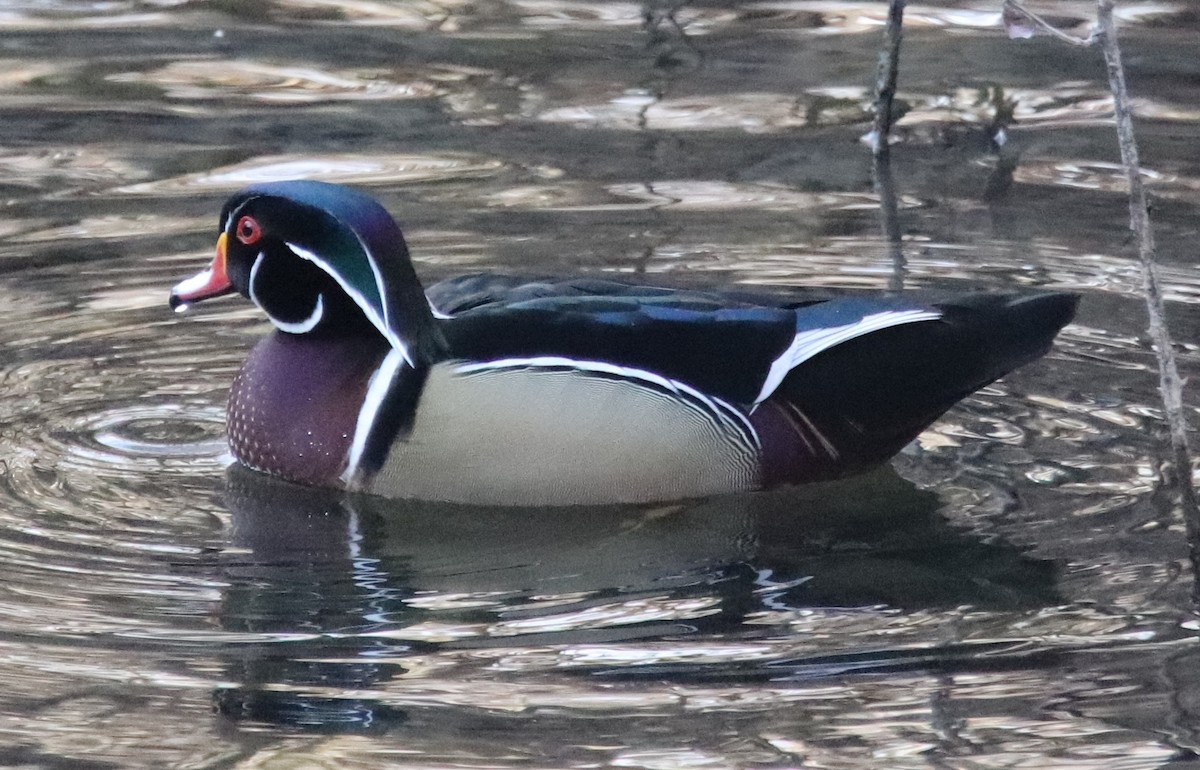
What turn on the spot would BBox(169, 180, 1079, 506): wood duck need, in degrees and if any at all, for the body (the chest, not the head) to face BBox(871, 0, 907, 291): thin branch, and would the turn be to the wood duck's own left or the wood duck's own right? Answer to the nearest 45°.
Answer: approximately 90° to the wood duck's own right

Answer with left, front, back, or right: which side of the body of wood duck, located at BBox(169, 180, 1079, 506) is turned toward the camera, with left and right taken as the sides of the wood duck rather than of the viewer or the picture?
left

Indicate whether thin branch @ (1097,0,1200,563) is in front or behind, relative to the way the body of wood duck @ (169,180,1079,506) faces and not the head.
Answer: behind
